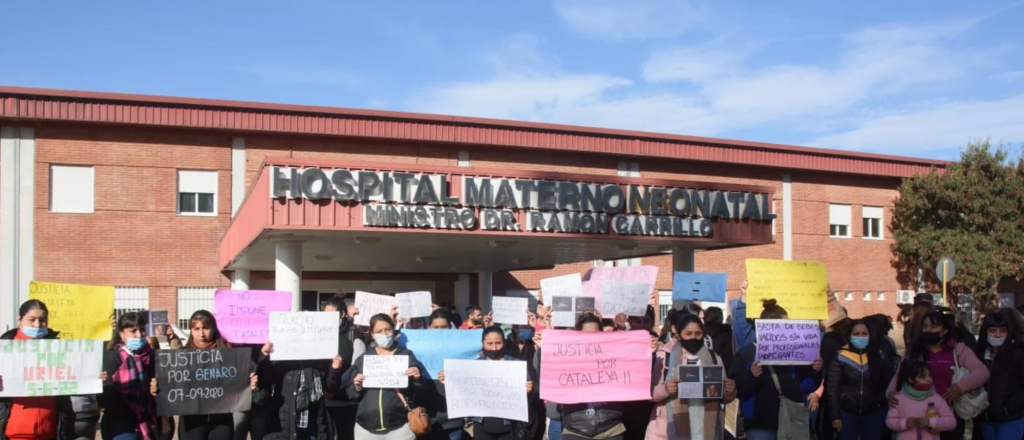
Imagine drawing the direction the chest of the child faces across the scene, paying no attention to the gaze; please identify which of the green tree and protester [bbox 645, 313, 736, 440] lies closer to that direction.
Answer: the protester

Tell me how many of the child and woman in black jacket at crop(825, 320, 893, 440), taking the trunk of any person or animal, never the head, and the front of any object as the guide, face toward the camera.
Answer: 2

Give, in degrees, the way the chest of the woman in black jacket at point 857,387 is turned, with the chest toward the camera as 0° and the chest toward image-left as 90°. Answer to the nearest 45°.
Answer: approximately 0°

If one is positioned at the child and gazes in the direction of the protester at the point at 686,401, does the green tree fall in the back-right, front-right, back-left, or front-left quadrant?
back-right

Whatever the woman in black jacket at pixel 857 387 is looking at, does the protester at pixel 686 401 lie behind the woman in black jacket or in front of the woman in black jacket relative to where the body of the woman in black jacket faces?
in front

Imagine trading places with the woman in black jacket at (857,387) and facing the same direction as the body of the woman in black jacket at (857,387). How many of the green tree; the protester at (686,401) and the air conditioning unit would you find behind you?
2

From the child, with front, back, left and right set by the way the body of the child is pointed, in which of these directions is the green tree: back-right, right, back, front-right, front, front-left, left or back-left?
back

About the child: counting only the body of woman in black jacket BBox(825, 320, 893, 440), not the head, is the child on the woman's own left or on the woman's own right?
on the woman's own left

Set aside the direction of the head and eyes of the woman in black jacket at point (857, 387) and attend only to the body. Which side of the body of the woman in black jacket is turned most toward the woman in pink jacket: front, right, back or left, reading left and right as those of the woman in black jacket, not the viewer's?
left

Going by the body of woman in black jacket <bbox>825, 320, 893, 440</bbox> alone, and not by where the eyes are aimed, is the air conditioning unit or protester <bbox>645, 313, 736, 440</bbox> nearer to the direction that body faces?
the protester

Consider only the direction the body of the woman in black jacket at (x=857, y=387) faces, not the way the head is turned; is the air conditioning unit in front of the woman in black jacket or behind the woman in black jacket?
behind
